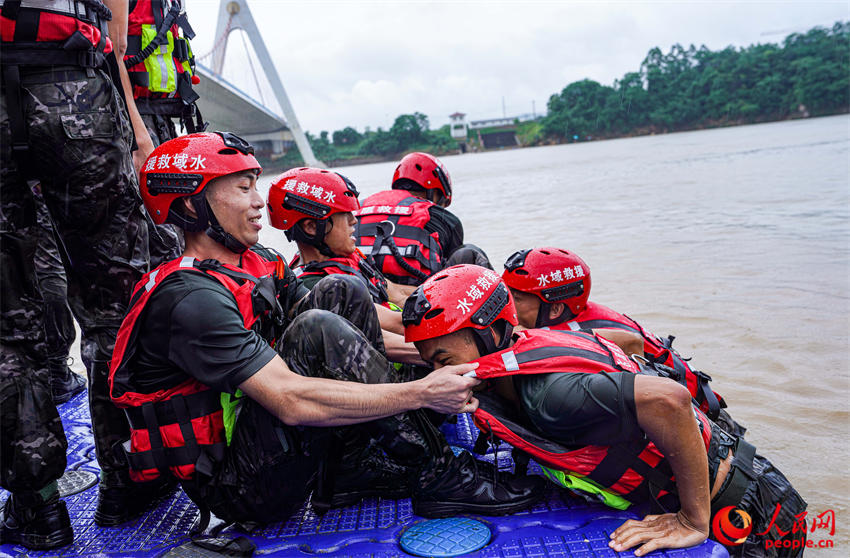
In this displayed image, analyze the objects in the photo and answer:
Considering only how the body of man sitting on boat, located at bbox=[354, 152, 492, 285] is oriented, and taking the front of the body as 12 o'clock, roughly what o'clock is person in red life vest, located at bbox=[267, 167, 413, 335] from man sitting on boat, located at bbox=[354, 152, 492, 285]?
person in red life vest, located at bbox=[267, 167, 413, 335] is roughly at 5 o'clock from man sitting on boat, located at bbox=[354, 152, 492, 285].

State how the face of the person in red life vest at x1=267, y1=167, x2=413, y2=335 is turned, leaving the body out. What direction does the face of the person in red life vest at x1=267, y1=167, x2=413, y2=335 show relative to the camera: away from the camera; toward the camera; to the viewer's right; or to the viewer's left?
to the viewer's right

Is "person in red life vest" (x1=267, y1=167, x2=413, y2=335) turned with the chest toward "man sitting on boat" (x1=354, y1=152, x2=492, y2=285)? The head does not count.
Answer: no

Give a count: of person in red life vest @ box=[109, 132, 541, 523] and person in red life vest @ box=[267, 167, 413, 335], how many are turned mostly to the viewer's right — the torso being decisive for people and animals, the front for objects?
2

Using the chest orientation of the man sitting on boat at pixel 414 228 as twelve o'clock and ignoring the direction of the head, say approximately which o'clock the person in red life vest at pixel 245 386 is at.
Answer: the person in red life vest at pixel 245 386 is roughly at 5 o'clock from the man sitting on boat at pixel 414 228.

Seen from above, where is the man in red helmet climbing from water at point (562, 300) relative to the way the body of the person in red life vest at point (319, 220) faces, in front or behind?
in front

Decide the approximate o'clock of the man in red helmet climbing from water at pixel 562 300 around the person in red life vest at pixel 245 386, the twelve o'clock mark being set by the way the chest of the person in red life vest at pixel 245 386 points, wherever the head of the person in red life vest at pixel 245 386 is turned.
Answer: the man in red helmet climbing from water at pixel 562 300 is roughly at 11 o'clock from the person in red life vest at pixel 245 386.

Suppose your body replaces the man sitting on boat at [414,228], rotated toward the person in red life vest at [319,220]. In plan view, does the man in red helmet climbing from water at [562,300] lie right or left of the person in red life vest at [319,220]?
left

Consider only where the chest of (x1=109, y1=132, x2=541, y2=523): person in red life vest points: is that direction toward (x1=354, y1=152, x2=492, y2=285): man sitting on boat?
no

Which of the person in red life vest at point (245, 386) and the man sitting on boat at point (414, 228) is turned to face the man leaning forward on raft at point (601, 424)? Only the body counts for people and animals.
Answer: the person in red life vest at point (245, 386)

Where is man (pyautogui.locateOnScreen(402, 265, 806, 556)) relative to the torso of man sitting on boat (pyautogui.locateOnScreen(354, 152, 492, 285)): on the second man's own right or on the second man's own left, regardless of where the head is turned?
on the second man's own right

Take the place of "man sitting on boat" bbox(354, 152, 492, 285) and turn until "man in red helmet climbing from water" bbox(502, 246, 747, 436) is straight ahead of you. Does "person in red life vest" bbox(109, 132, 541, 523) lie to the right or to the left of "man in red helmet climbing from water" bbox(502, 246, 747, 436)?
right

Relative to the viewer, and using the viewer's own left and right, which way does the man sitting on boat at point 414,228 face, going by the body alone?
facing away from the viewer and to the right of the viewer

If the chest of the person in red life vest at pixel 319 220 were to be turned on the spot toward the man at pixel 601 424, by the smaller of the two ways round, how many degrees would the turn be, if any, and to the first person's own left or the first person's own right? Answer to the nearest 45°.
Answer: approximately 45° to the first person's own right

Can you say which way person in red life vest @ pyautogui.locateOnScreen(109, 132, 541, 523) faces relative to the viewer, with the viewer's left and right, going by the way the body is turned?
facing to the right of the viewer

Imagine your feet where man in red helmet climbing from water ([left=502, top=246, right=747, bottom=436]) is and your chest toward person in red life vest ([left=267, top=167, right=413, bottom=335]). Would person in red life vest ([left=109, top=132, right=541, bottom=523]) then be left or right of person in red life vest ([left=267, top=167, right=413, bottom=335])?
left

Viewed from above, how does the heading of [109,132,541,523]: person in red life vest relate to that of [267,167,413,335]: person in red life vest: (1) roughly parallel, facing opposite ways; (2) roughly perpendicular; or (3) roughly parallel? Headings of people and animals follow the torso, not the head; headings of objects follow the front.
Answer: roughly parallel

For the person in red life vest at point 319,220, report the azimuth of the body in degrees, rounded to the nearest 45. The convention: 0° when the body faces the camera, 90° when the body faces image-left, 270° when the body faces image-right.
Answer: approximately 270°

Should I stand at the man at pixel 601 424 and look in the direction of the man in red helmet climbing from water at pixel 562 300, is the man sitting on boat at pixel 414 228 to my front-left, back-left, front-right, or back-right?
front-left

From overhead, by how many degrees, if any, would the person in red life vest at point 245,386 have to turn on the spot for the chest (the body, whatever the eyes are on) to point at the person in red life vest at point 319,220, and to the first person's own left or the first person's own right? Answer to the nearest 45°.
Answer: approximately 90° to the first person's own left
